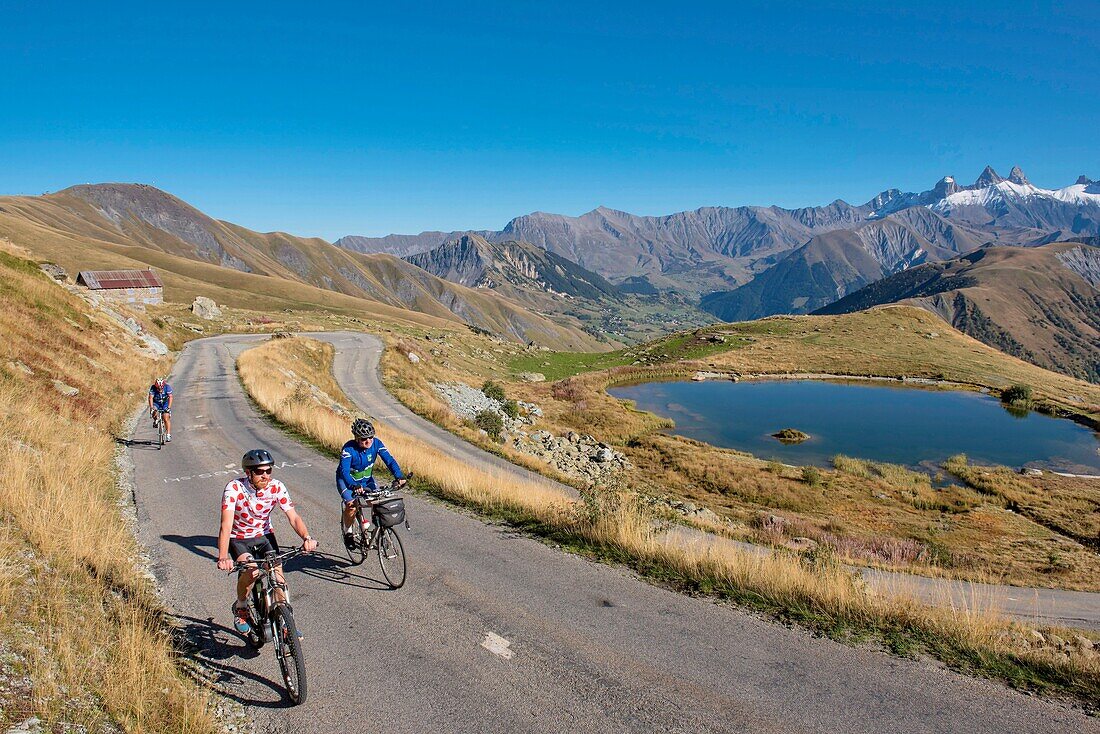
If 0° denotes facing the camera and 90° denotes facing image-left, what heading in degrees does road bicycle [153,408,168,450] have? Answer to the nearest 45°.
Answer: approximately 0°

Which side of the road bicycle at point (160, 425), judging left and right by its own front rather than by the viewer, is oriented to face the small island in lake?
left

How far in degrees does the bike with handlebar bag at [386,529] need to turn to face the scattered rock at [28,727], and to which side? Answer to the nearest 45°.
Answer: approximately 90° to its right

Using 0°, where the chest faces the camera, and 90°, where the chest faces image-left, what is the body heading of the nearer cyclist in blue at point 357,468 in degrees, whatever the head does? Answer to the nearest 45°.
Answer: approximately 315°

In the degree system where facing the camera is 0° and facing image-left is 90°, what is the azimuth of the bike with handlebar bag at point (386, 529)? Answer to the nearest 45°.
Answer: approximately 315°

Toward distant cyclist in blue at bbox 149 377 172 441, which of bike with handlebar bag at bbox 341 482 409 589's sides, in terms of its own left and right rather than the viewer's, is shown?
back

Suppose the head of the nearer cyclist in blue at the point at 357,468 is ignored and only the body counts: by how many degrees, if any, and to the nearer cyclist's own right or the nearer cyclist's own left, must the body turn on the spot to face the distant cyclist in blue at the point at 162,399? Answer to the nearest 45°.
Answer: approximately 180°

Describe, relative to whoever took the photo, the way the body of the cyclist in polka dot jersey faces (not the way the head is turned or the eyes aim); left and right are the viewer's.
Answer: facing the viewer and to the right of the viewer

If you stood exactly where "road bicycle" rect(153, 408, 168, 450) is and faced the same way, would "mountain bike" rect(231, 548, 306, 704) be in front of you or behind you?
in front

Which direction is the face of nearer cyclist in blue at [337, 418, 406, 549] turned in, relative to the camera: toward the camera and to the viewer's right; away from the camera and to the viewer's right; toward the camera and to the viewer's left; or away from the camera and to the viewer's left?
toward the camera and to the viewer's right
